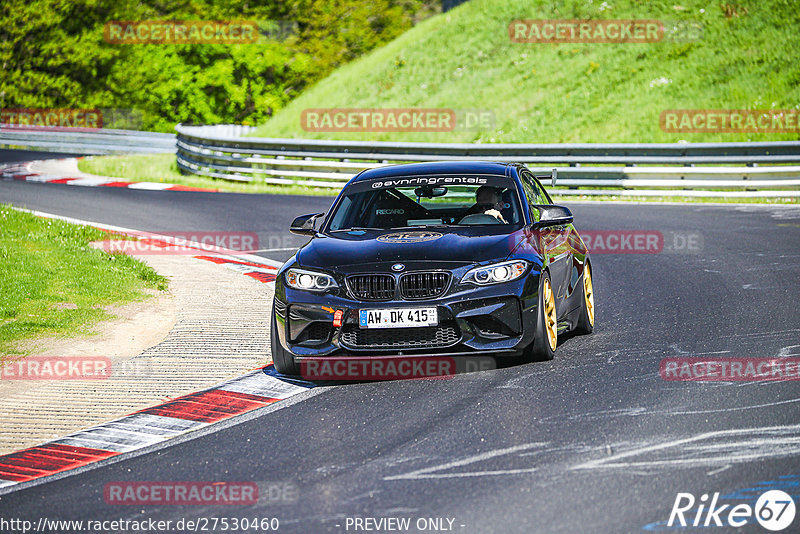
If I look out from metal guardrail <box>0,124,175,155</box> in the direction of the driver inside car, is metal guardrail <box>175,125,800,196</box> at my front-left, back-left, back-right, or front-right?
front-left

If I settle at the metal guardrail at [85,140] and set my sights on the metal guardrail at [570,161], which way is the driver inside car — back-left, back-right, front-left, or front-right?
front-right

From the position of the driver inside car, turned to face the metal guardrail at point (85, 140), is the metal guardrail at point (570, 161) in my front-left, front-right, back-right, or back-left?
front-right

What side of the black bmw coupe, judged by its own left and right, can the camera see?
front

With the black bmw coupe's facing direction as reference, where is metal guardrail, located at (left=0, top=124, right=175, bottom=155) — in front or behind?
behind

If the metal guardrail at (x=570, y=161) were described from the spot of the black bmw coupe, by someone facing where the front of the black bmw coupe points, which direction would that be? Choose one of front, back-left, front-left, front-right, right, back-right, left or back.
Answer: back
